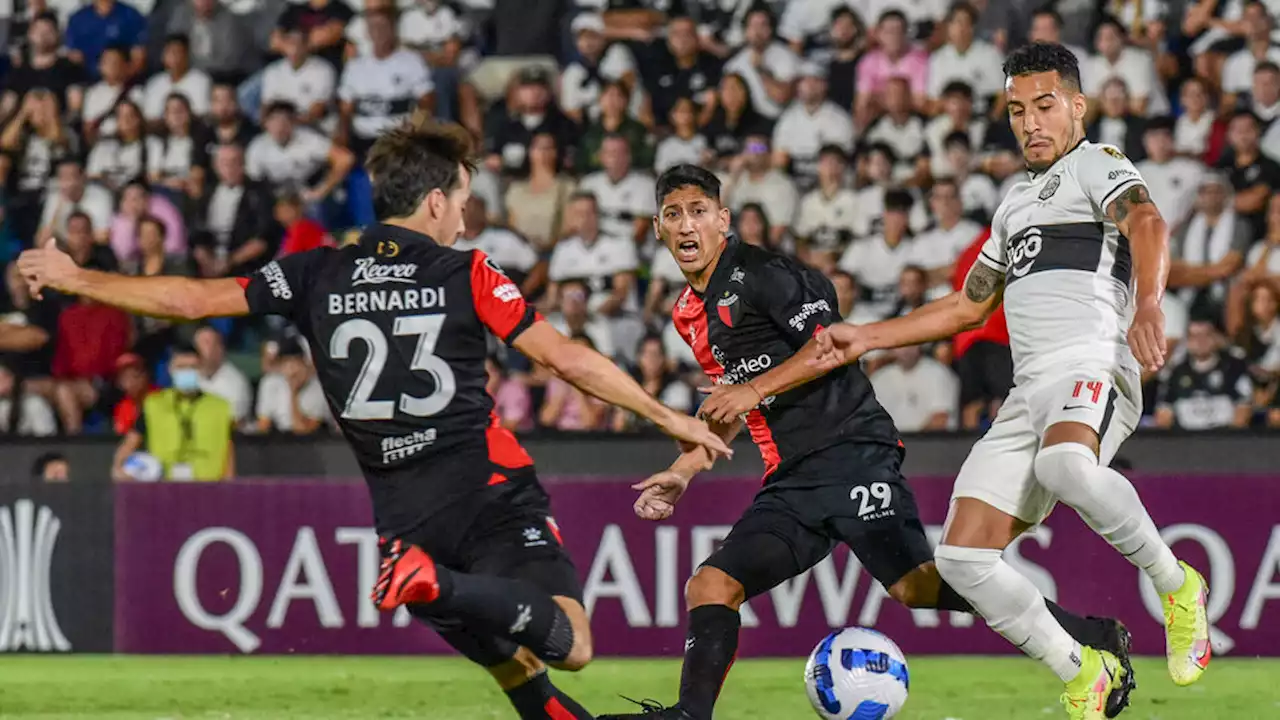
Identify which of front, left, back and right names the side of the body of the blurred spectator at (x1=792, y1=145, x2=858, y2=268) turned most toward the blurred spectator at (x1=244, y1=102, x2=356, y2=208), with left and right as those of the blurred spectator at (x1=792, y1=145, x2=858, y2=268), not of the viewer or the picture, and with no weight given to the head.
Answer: right

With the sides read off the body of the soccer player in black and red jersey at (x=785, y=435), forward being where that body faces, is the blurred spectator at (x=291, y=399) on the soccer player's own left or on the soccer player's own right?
on the soccer player's own right

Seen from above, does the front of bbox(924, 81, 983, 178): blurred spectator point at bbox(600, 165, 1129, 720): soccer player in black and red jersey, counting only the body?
yes

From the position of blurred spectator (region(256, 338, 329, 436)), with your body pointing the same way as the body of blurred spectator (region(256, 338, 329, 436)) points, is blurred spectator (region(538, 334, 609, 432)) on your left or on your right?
on your left

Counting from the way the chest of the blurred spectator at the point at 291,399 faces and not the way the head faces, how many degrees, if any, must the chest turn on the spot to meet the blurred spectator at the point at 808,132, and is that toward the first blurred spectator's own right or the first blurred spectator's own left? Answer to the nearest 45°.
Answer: approximately 90° to the first blurred spectator's own left

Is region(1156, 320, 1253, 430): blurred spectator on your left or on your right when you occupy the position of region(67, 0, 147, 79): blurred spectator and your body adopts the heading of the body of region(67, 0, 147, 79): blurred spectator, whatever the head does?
on your left

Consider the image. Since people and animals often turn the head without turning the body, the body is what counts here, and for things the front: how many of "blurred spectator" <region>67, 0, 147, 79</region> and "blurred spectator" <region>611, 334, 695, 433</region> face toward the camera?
2

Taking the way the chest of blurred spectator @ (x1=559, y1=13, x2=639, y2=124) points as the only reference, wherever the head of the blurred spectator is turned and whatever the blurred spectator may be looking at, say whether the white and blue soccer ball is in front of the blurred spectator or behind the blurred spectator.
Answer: in front

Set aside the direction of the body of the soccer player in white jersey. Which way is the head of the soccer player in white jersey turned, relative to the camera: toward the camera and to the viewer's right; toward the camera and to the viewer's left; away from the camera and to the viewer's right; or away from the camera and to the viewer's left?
toward the camera and to the viewer's left

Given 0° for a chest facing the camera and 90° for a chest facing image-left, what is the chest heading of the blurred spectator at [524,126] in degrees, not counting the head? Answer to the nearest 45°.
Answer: approximately 0°

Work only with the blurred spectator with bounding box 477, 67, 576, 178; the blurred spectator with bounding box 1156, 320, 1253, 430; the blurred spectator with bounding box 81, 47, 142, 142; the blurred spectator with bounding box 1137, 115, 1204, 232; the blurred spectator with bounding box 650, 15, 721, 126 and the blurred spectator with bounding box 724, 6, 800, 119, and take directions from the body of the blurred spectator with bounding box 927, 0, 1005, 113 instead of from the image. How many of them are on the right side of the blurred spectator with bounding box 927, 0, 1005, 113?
4
